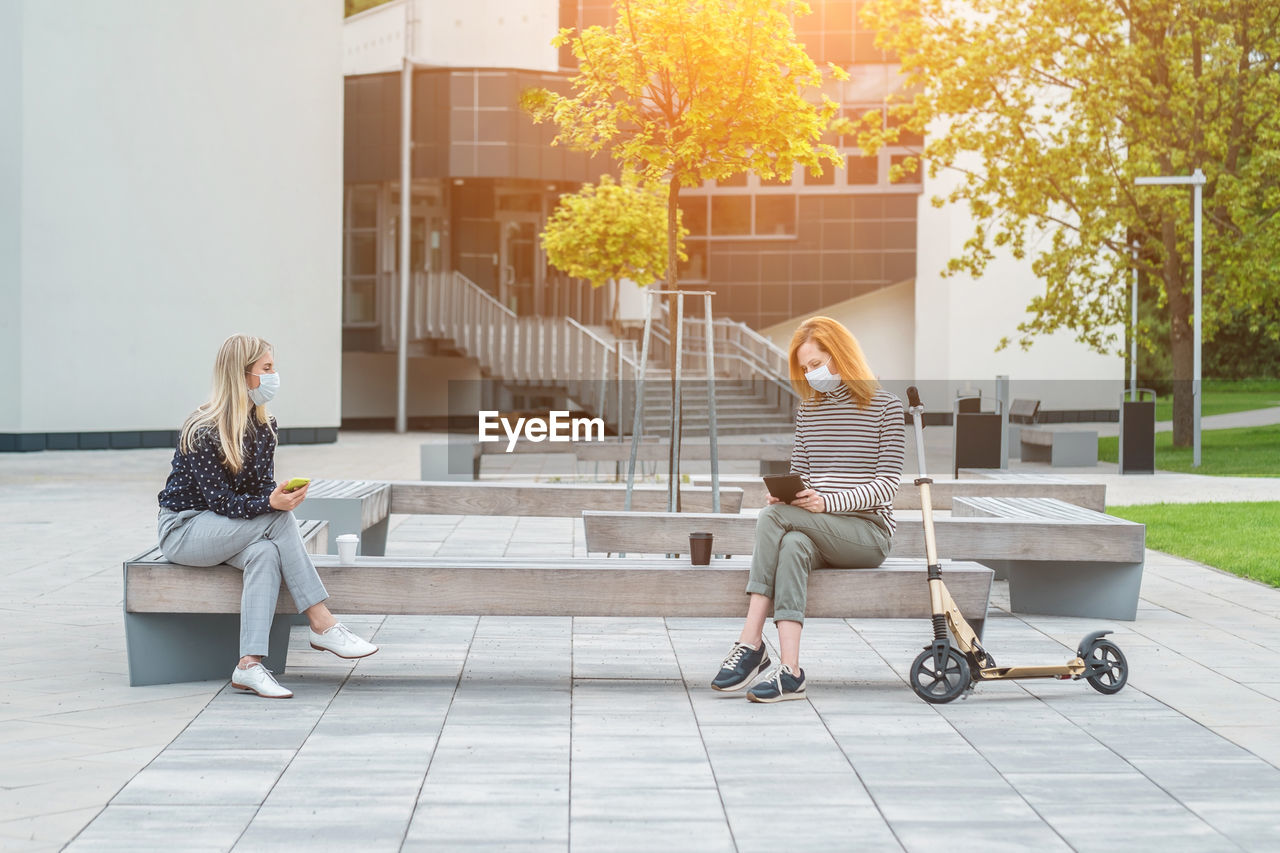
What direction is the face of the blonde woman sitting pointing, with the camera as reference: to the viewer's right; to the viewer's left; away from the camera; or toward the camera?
to the viewer's right

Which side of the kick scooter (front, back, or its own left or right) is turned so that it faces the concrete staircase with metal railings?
right

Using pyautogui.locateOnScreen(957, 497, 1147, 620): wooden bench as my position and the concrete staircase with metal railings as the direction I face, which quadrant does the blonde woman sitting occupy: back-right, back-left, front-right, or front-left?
back-left

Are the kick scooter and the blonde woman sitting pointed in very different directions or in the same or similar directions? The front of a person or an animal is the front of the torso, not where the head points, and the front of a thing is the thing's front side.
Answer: very different directions

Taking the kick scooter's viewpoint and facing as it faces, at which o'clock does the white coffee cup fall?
The white coffee cup is roughly at 12 o'clock from the kick scooter.

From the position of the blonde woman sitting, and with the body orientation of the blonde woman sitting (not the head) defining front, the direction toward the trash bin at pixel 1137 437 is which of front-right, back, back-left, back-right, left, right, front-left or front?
front-left

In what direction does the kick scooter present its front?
to the viewer's left

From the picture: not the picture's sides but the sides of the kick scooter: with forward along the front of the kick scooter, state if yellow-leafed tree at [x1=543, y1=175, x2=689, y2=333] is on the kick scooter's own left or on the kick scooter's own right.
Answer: on the kick scooter's own right

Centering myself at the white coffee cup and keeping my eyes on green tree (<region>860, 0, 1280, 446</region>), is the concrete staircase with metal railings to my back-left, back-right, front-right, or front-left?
front-left

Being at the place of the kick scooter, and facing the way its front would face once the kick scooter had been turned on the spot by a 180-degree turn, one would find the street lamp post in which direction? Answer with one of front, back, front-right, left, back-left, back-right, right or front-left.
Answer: left

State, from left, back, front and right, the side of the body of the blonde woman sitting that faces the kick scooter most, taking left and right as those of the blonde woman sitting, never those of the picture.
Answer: front

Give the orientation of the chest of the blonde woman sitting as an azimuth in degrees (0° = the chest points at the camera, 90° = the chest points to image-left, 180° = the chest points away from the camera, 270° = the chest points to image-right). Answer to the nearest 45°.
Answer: approximately 270°

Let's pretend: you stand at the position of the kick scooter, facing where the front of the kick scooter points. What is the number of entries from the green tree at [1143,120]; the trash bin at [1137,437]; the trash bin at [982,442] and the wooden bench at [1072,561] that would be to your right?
4

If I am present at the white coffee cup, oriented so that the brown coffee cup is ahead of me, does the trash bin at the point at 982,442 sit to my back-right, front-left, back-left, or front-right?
front-left

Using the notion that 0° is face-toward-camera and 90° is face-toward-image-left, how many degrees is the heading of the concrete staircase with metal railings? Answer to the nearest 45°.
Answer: approximately 315°
